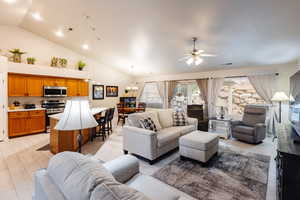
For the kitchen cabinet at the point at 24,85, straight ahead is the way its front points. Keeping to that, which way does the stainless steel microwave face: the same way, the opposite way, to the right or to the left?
the same way

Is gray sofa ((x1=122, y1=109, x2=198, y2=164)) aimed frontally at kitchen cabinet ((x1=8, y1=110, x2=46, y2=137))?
no

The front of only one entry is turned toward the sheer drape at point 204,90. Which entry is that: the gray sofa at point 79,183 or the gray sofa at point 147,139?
the gray sofa at point 79,183

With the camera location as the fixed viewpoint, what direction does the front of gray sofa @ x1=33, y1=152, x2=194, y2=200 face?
facing away from the viewer and to the right of the viewer

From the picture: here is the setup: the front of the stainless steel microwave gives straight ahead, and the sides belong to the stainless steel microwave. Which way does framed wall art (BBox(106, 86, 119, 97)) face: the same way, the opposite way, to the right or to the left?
the same way

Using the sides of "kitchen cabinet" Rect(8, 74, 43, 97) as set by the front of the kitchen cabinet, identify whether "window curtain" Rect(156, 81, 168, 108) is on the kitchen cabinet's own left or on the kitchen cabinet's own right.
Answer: on the kitchen cabinet's own left

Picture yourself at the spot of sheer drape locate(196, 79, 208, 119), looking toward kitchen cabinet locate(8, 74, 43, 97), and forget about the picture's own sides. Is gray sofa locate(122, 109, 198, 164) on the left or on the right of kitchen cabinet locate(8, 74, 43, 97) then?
left

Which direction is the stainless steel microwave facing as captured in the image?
toward the camera

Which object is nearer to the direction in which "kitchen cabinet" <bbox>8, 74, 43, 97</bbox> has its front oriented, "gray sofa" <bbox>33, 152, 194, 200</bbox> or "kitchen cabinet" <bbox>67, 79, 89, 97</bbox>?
the gray sofa

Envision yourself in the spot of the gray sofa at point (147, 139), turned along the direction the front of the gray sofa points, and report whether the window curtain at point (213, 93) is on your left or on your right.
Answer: on your left

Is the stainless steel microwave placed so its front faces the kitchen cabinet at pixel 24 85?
no

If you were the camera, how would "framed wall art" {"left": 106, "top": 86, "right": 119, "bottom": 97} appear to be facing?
facing the viewer

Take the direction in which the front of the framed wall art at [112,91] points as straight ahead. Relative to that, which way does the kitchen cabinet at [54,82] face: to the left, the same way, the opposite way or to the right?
the same way

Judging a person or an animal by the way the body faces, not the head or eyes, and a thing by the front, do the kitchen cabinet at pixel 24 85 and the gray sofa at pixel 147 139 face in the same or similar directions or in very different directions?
same or similar directions

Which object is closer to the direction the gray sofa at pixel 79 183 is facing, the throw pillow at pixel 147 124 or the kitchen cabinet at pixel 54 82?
the throw pillow

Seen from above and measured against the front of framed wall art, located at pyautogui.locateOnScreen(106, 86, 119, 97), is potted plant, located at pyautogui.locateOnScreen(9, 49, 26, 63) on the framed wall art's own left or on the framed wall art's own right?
on the framed wall art's own right

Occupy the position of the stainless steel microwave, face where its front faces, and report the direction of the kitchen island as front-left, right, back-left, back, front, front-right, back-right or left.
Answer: front

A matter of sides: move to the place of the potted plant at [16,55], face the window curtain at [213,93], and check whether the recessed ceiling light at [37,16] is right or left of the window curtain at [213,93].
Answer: right

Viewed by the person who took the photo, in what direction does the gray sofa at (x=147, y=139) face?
facing the viewer and to the right of the viewer

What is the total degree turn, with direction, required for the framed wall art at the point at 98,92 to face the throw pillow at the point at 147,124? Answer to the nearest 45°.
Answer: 0° — it already faces it

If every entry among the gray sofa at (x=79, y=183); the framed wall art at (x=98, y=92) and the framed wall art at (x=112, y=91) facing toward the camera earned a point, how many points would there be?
2

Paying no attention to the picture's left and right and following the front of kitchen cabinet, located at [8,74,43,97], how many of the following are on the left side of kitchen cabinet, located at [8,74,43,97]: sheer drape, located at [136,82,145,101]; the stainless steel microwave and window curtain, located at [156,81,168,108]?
3

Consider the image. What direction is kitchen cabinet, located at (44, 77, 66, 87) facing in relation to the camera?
toward the camera
